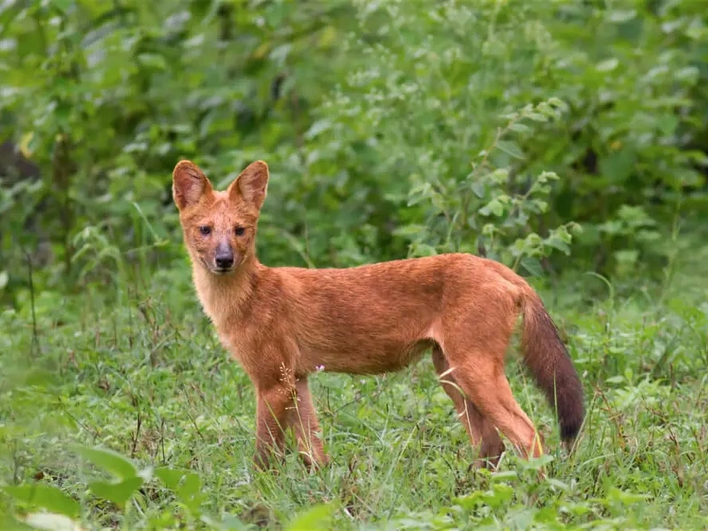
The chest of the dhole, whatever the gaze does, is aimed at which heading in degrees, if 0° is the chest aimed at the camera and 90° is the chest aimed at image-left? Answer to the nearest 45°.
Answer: approximately 90°
